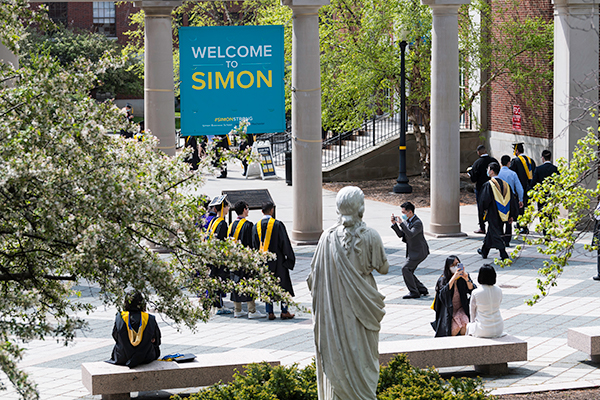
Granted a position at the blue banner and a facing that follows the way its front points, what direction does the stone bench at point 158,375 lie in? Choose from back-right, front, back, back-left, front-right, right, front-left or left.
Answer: front

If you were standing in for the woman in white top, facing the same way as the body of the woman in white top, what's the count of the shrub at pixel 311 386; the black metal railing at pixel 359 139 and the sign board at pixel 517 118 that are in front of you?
2

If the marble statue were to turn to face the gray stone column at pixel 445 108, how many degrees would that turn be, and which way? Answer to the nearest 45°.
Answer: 0° — it already faces it

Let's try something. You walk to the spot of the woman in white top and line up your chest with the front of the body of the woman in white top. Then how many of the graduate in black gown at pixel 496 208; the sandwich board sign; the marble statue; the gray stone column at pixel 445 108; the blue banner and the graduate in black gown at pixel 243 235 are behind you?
1

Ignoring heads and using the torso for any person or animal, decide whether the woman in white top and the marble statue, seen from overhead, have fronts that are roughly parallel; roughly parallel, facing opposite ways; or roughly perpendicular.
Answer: roughly parallel

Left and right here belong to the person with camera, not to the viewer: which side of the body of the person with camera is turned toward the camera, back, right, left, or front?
left

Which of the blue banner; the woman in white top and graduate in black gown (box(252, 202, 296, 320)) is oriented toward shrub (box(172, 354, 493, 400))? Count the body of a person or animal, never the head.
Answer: the blue banner

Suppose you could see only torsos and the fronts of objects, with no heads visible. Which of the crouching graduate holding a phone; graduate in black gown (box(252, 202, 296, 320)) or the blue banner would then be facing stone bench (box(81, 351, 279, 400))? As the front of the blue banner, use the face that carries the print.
the blue banner

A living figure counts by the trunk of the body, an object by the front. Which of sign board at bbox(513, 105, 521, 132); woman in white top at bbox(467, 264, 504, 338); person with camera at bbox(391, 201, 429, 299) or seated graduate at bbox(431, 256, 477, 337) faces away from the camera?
the woman in white top

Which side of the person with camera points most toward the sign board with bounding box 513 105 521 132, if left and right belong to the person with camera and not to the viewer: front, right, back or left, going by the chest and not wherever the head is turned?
right

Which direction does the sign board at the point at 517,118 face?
toward the camera

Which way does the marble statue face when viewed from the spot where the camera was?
facing away from the viewer

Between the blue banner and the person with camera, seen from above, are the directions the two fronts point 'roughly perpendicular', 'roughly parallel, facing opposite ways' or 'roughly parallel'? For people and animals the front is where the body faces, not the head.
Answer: roughly perpendicular

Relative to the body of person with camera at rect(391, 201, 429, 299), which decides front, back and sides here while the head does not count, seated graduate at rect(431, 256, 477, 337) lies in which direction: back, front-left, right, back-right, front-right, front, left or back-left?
left

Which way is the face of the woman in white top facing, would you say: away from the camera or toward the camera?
away from the camera

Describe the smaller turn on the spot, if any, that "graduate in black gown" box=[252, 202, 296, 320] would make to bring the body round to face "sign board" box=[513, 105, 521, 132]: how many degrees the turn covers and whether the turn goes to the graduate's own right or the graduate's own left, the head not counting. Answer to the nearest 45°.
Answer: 0° — they already face it

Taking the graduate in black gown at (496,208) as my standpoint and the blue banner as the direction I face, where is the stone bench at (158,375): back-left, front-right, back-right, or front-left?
front-left
